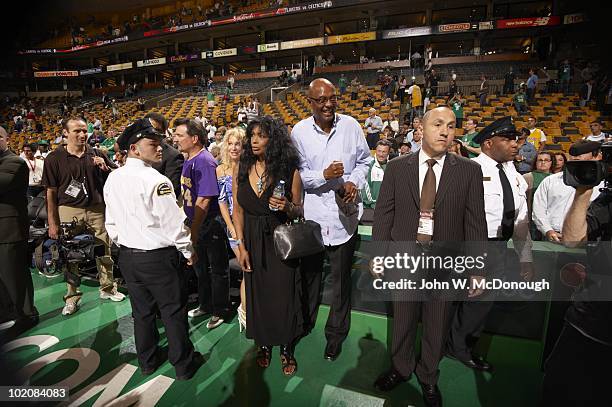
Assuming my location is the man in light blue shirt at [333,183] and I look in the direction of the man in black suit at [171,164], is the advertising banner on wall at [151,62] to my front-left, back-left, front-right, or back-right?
front-right

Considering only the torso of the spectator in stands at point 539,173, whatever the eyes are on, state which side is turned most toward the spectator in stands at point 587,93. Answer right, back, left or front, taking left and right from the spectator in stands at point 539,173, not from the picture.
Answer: back

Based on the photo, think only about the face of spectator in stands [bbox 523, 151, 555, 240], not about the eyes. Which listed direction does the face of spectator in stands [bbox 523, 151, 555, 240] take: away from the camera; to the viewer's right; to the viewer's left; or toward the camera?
toward the camera

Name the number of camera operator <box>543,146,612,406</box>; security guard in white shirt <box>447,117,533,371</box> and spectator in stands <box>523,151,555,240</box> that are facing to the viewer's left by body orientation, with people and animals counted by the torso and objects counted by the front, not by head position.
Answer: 1

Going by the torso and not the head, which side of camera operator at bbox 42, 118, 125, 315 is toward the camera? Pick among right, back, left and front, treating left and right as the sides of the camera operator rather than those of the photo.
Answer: front

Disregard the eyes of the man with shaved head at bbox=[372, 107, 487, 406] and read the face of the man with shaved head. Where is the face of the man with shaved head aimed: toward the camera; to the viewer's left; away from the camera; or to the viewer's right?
toward the camera

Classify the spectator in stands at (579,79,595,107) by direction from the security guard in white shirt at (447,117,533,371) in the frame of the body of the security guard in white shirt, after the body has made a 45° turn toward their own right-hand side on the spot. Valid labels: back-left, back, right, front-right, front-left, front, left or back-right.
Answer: back

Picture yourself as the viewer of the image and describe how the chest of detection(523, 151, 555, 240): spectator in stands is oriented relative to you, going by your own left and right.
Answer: facing the viewer

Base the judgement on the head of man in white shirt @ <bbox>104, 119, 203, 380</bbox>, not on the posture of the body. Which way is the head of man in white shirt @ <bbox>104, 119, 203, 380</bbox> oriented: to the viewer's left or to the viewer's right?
to the viewer's right

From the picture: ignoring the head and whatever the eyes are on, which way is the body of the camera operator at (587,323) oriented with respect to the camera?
to the viewer's left

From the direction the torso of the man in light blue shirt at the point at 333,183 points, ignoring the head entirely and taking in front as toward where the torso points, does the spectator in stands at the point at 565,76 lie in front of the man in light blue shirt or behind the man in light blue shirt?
behind

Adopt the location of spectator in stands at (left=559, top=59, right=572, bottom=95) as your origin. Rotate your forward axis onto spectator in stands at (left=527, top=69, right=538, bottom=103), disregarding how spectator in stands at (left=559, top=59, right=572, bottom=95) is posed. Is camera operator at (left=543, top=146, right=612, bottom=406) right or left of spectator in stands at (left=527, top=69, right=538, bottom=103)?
left

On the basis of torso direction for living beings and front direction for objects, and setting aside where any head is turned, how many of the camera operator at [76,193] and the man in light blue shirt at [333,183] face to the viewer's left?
0

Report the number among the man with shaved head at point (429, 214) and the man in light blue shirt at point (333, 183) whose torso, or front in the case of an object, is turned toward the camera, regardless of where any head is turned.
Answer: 2
